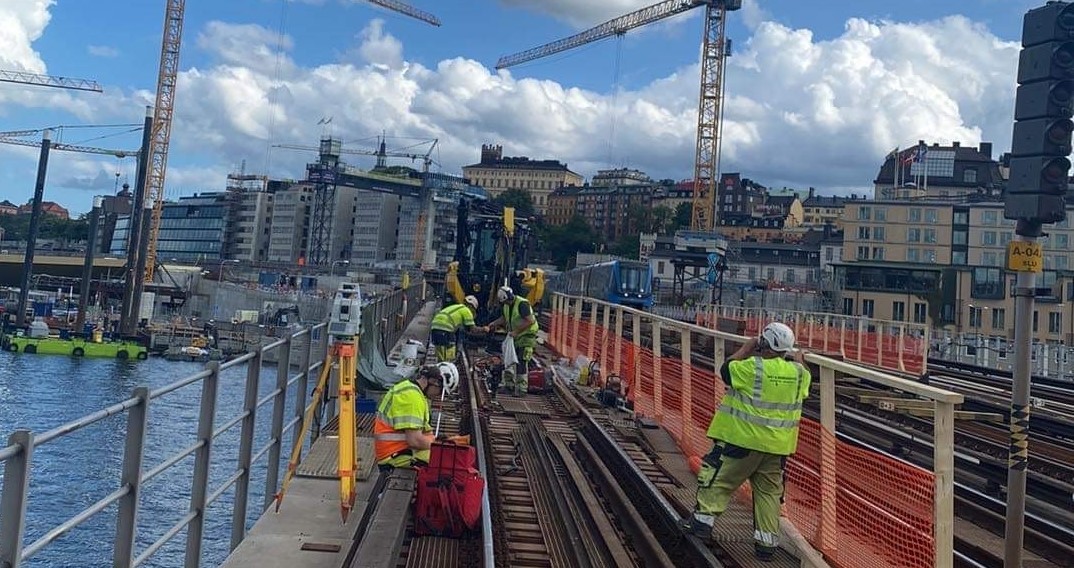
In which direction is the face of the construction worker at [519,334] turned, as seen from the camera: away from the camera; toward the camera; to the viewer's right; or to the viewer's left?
to the viewer's left

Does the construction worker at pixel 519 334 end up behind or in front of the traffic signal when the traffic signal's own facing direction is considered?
behind

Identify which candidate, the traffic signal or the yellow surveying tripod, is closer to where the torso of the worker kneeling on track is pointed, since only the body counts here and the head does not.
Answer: the traffic signal

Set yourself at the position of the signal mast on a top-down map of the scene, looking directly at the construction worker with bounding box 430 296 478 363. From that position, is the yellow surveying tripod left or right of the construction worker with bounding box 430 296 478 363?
left

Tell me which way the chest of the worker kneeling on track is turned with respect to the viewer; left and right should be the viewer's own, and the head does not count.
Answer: facing to the right of the viewer

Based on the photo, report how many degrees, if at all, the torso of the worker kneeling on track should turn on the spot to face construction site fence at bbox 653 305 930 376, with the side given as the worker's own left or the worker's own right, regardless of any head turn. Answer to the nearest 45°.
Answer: approximately 45° to the worker's own left

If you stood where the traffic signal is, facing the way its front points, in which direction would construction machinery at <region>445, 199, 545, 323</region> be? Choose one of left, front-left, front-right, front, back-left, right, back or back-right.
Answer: back

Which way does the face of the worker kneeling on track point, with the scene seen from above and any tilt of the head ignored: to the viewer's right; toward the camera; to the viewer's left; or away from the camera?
to the viewer's right

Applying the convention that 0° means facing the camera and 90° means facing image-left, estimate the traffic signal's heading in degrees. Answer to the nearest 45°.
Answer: approximately 315°

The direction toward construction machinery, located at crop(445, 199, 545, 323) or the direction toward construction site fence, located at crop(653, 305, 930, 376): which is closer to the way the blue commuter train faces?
the construction site fence
